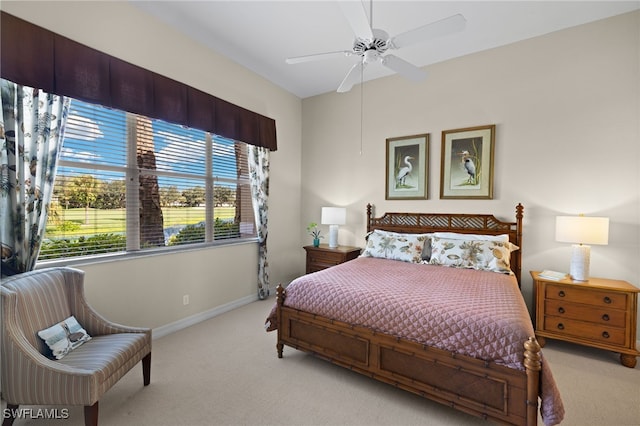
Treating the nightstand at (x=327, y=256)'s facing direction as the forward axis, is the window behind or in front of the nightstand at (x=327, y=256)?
in front

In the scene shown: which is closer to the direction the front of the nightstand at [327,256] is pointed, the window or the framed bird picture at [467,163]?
the window

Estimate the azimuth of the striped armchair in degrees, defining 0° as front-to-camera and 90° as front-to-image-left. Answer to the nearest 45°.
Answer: approximately 315°

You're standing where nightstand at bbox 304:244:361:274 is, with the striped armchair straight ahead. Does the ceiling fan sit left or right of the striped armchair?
left

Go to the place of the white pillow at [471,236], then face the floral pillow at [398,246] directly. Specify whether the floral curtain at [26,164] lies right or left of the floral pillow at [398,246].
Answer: left

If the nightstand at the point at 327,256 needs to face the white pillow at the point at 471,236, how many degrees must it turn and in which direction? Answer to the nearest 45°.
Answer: approximately 90° to its left

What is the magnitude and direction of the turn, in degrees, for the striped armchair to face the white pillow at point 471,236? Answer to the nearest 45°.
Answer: approximately 45° to its left

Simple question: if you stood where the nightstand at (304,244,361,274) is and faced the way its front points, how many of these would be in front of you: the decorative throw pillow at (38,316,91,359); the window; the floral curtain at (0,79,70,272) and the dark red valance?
4

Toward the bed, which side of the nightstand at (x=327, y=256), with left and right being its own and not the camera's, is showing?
left
